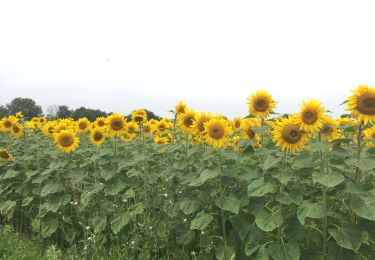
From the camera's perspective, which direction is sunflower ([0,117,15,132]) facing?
toward the camera

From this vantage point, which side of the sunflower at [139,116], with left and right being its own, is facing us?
front

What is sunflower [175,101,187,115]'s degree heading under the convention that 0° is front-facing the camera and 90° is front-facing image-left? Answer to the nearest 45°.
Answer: approximately 315°

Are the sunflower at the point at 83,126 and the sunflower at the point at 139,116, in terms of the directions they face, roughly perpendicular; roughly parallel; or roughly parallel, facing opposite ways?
roughly parallel

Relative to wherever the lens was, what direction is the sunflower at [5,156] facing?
facing the viewer

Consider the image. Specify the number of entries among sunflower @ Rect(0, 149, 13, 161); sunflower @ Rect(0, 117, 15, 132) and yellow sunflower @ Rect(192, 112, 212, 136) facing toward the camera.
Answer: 3
